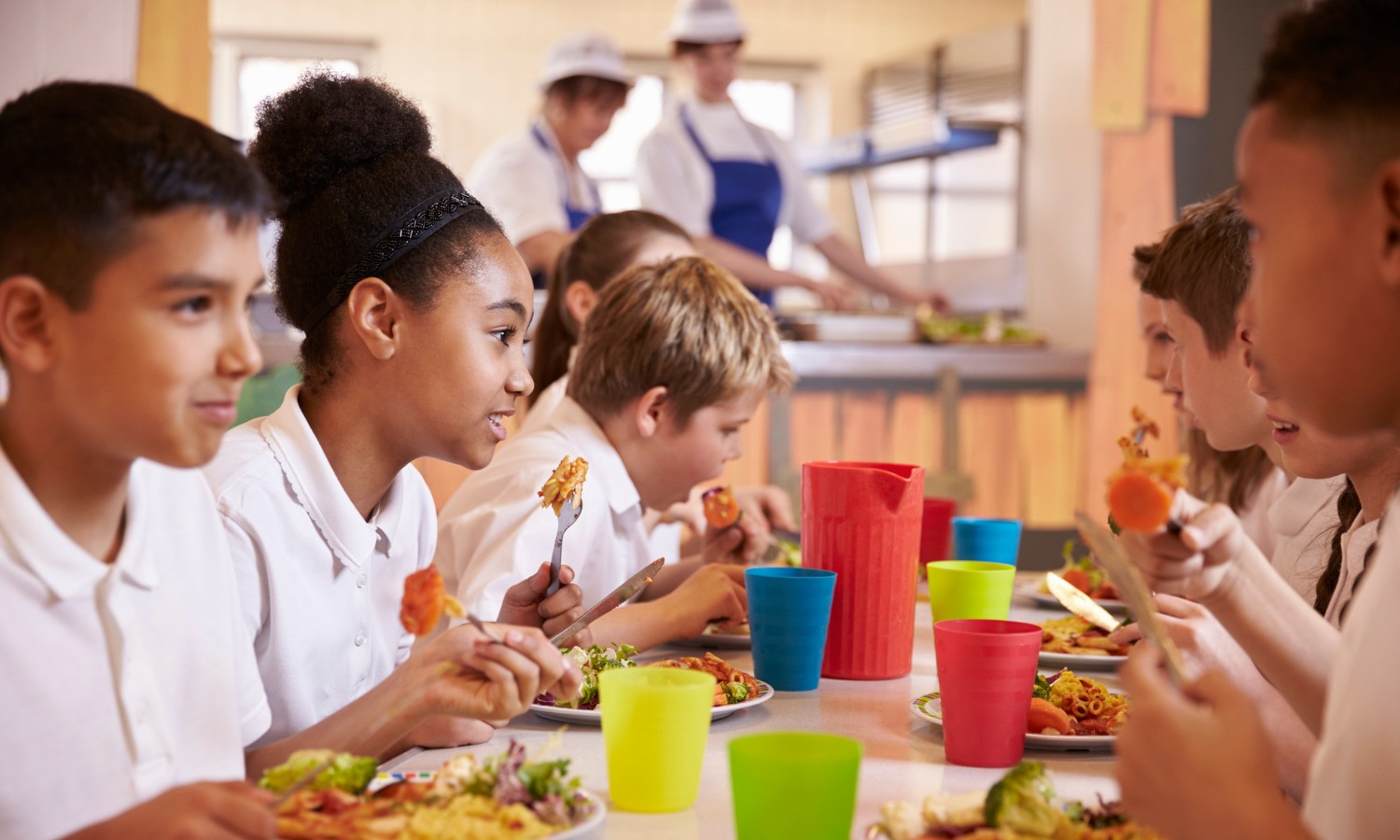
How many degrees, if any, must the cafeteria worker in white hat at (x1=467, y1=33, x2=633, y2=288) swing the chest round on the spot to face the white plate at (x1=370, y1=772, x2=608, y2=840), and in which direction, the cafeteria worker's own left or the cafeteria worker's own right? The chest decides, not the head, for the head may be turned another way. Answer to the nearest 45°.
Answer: approximately 45° to the cafeteria worker's own right

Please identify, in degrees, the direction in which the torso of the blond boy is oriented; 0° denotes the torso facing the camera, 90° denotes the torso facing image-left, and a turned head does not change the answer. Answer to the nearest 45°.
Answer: approximately 270°

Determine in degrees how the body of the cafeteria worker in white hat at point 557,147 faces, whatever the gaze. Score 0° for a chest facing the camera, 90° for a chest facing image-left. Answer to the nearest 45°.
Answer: approximately 315°

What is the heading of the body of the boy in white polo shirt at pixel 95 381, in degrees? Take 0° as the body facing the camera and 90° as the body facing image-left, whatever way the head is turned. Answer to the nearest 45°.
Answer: approximately 315°

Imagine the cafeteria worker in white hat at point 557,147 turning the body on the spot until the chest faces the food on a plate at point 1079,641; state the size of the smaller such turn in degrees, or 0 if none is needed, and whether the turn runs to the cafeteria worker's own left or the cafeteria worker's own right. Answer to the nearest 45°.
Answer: approximately 45° to the cafeteria worker's own right
